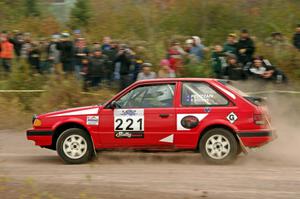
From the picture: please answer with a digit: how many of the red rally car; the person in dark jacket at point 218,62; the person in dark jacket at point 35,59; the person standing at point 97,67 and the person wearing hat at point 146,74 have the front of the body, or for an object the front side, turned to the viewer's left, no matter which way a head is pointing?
1

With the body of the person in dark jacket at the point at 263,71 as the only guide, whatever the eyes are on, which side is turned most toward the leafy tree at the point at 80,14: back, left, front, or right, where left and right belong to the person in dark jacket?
right

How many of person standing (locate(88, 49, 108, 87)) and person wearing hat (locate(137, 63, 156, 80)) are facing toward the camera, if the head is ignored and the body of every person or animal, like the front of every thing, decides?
2

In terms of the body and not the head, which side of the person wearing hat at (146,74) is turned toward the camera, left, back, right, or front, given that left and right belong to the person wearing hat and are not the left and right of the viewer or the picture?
front

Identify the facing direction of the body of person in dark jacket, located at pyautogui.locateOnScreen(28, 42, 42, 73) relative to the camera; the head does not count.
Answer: toward the camera

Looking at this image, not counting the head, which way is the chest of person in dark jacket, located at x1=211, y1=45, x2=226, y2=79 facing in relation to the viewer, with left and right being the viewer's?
facing the viewer

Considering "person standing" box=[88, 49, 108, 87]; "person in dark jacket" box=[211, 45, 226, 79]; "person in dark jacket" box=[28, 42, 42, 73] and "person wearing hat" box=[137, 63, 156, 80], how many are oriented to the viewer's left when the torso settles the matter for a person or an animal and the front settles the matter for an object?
0

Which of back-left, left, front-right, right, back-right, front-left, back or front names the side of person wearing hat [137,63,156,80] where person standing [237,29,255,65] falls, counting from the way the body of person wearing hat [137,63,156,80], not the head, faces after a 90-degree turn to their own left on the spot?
front

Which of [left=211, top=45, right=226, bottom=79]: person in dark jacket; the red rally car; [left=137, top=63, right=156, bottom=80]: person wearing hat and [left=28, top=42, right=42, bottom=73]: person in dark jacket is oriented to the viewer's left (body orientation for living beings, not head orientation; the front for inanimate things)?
the red rally car

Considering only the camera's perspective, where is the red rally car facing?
facing to the left of the viewer

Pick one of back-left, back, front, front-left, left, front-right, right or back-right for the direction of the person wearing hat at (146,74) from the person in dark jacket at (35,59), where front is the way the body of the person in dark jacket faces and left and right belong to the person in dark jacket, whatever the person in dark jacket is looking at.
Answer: front-left

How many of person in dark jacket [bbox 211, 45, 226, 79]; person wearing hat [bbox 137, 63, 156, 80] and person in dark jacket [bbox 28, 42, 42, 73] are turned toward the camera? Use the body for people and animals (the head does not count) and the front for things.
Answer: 3

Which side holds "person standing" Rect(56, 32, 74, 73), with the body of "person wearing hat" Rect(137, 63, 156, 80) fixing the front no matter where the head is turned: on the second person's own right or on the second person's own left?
on the second person's own right

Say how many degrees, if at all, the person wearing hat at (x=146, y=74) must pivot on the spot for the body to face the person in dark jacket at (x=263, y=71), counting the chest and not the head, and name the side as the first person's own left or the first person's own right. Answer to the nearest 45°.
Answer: approximately 90° to the first person's own left

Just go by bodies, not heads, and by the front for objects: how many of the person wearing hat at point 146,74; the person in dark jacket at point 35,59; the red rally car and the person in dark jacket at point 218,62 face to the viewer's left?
1

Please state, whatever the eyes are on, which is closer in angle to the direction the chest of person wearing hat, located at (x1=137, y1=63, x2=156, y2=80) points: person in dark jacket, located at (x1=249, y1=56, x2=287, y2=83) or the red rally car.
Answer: the red rally car

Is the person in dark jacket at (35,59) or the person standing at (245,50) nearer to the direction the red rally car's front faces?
the person in dark jacket
